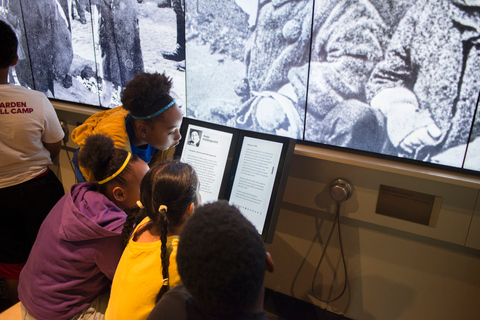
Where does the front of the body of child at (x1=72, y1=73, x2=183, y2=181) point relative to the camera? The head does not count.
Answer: to the viewer's right

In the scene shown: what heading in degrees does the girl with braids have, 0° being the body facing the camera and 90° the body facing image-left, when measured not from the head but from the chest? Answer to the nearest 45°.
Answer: approximately 225°

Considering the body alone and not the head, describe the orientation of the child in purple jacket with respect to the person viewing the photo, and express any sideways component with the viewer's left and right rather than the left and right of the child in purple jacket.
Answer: facing away from the viewer and to the right of the viewer

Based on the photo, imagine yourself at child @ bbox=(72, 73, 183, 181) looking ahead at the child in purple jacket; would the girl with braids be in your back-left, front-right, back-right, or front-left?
front-left

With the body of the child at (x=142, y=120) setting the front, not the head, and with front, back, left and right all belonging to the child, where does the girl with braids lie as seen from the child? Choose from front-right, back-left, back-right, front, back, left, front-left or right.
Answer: right

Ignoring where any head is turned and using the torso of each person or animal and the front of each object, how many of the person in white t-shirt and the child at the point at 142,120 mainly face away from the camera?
1

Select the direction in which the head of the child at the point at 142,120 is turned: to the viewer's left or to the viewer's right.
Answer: to the viewer's right

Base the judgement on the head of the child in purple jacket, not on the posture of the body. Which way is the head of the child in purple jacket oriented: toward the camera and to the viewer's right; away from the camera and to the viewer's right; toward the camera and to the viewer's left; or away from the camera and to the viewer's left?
away from the camera and to the viewer's right
